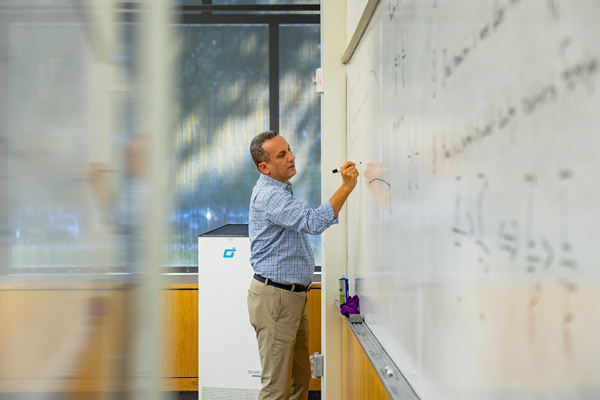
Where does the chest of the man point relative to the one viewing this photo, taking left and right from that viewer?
facing to the right of the viewer

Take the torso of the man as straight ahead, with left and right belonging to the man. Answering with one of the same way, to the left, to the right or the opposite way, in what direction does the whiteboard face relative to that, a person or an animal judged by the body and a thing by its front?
the opposite way

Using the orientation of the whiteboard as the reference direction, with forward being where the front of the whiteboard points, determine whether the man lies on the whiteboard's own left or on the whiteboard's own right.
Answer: on the whiteboard's own right

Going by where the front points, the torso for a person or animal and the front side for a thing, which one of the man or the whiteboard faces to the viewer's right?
the man

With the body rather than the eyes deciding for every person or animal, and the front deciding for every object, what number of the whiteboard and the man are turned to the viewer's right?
1

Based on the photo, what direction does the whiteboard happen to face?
to the viewer's left

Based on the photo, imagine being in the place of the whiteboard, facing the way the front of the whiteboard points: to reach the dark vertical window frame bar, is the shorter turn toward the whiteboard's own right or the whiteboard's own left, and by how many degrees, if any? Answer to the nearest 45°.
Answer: approximately 45° to the whiteboard's own right
